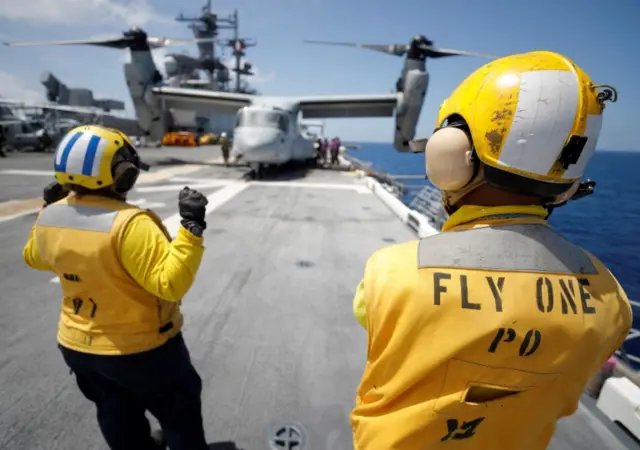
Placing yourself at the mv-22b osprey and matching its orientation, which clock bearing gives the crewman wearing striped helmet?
The crewman wearing striped helmet is roughly at 12 o'clock from the mv-22b osprey.

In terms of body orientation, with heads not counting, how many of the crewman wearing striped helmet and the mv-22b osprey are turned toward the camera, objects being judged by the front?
1

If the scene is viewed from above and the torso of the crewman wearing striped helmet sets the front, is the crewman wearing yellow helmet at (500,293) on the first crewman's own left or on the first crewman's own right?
on the first crewman's own right

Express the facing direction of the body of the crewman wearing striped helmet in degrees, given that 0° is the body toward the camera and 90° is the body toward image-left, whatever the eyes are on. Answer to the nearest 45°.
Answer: approximately 225°

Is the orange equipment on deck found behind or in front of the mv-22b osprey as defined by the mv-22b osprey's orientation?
behind

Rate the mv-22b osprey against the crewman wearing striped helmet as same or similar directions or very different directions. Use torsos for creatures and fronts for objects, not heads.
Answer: very different directions

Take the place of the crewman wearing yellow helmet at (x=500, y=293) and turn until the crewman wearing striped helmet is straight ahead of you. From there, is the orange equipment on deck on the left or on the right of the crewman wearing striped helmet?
right
